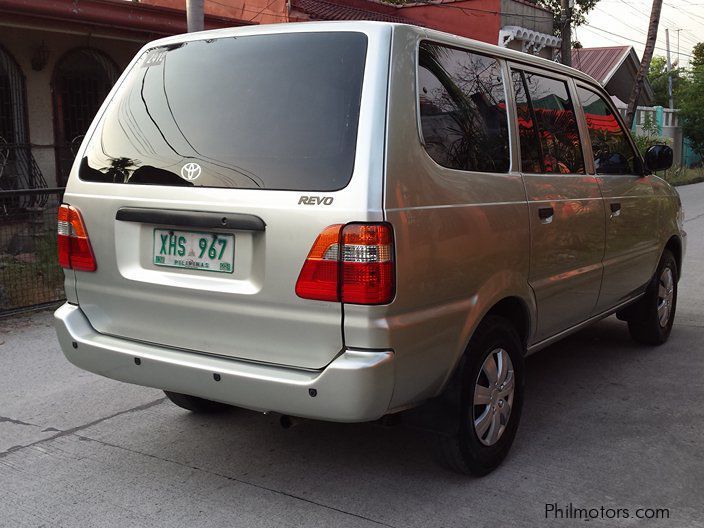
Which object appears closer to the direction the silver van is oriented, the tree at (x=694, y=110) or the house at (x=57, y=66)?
the tree

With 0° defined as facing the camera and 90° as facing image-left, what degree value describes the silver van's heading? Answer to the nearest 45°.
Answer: approximately 225°

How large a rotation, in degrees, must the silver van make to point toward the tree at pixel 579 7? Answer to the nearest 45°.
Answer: approximately 45° to its left

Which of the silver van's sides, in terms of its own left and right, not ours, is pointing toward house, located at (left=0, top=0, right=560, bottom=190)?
left

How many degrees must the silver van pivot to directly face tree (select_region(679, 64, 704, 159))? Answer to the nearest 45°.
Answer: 0° — it already faces it
